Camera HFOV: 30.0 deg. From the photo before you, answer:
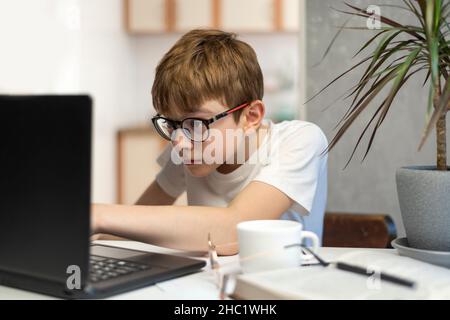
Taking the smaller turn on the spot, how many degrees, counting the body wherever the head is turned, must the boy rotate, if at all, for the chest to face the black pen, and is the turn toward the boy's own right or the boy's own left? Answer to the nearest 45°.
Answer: approximately 45° to the boy's own left

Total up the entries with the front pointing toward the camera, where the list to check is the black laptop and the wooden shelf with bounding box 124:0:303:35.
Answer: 1

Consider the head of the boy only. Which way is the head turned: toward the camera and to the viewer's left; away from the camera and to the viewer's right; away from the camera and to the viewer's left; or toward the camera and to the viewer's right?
toward the camera and to the viewer's left

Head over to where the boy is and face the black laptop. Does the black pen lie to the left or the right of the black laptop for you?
left

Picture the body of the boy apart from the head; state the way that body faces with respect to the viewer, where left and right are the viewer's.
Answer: facing the viewer and to the left of the viewer

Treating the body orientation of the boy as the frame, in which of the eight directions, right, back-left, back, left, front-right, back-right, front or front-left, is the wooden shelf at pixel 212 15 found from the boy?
back-right

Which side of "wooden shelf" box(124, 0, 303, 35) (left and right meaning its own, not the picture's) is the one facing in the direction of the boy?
front

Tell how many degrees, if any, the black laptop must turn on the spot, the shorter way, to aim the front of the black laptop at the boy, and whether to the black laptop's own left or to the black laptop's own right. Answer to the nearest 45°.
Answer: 0° — it already faces them

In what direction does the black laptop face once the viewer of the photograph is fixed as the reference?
facing away from the viewer and to the right of the viewer

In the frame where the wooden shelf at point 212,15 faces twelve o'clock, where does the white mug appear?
The white mug is roughly at 12 o'clock from the wooden shelf.

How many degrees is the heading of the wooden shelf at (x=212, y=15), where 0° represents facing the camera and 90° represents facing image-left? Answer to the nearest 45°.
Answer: approximately 0°

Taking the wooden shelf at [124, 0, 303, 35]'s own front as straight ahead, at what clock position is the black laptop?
The black laptop is roughly at 12 o'clock from the wooden shelf.

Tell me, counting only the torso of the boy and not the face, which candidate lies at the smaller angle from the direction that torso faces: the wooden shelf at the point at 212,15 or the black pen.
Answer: the black pen

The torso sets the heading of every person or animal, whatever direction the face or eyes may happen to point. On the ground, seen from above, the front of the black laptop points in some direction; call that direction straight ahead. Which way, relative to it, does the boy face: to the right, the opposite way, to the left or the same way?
the opposite way
